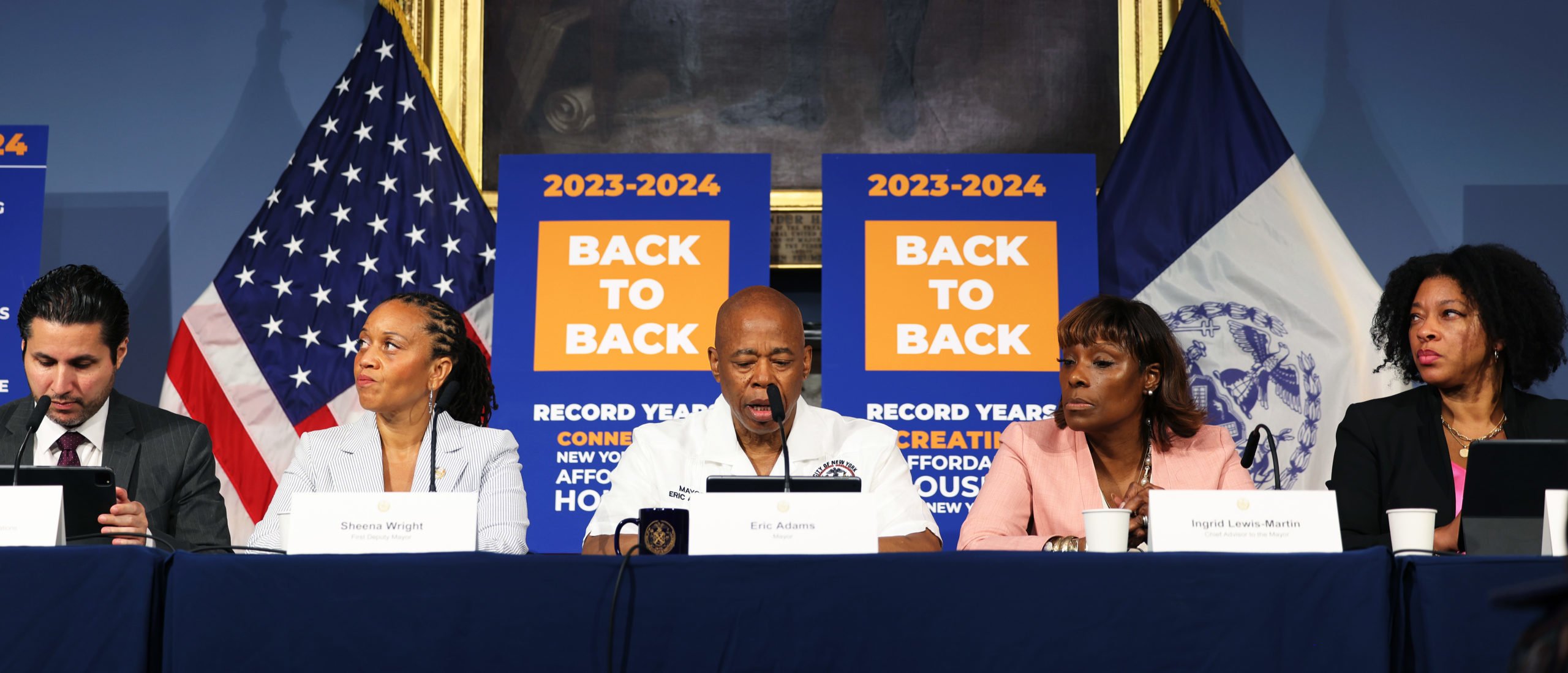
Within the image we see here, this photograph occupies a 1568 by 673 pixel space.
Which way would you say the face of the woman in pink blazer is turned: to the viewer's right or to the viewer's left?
to the viewer's left

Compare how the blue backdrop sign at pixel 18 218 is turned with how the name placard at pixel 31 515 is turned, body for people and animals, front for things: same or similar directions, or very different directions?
same or similar directions

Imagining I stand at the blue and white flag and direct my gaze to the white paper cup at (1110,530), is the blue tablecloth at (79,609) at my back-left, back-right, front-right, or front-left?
front-right

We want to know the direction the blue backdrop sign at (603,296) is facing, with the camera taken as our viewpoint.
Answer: facing the viewer

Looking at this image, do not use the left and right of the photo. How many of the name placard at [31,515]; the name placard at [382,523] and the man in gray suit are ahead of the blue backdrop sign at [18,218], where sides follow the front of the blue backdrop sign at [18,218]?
3

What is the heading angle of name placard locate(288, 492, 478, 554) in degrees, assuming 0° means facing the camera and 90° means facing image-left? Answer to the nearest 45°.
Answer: approximately 0°

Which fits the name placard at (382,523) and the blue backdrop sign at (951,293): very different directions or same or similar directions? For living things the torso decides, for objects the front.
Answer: same or similar directions

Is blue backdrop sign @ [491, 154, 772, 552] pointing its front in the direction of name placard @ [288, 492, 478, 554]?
yes

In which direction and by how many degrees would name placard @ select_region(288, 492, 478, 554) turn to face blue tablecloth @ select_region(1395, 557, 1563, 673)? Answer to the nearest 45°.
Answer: approximately 45° to its left

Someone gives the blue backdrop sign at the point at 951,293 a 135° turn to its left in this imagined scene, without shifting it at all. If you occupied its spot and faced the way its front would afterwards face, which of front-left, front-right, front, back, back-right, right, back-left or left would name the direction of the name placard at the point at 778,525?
back-right

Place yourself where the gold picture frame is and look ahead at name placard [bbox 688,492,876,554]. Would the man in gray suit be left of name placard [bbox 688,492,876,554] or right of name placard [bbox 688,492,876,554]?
right

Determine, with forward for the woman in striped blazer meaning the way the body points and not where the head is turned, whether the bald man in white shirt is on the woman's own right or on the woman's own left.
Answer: on the woman's own left

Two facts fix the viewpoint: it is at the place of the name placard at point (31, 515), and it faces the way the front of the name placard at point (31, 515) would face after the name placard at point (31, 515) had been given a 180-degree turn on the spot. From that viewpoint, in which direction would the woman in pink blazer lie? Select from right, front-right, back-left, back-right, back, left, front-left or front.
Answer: right

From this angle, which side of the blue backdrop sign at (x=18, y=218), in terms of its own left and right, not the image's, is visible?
front

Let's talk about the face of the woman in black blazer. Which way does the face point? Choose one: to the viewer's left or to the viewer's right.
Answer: to the viewer's left

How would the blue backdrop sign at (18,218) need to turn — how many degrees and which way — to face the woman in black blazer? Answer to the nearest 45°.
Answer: approximately 45° to its left

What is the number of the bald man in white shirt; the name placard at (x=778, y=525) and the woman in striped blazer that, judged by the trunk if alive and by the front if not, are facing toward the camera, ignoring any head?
3

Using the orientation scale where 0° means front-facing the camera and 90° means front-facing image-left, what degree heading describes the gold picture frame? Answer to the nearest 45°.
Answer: approximately 0°
